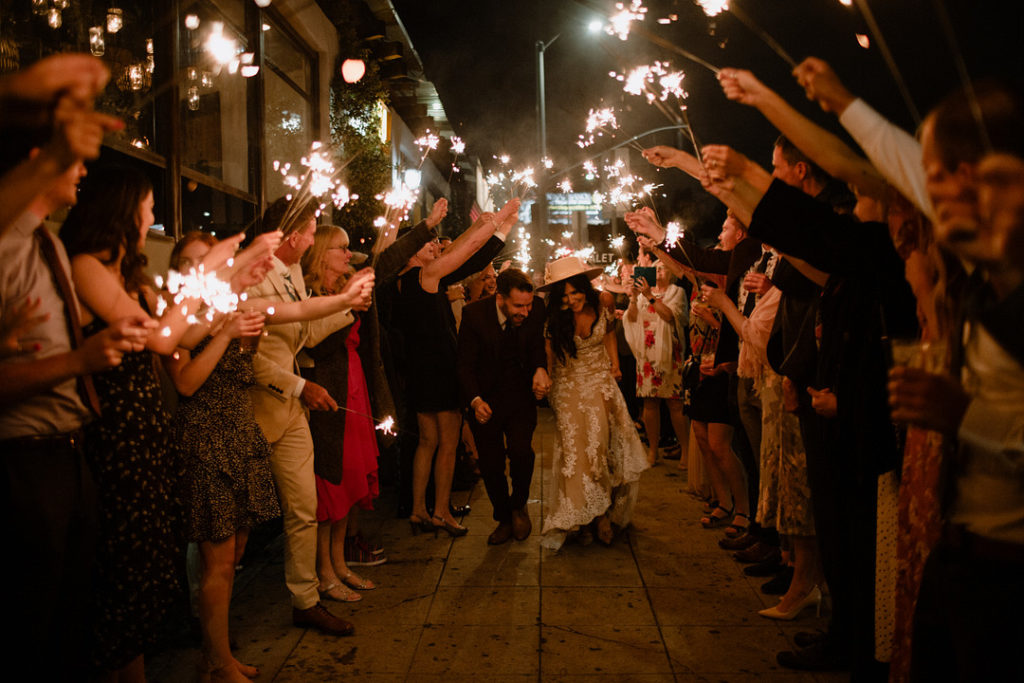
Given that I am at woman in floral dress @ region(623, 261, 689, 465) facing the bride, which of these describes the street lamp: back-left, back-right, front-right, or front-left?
back-right

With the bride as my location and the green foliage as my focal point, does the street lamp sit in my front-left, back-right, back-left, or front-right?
front-right

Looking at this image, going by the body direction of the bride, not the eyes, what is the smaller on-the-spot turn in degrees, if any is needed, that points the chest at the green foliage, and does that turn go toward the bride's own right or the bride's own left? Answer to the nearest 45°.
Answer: approximately 135° to the bride's own right

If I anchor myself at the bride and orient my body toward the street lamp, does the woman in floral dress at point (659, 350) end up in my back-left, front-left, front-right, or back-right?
front-right

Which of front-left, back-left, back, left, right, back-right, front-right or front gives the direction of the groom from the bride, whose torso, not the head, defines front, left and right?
right

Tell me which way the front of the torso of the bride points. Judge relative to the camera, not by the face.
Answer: toward the camera

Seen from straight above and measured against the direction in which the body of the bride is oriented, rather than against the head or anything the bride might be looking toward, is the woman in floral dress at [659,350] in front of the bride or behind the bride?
behind

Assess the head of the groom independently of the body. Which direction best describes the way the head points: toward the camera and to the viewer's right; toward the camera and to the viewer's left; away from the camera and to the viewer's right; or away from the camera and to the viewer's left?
toward the camera and to the viewer's right

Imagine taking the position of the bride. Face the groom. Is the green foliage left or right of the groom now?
right

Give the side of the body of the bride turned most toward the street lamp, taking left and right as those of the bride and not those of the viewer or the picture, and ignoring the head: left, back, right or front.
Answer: back
